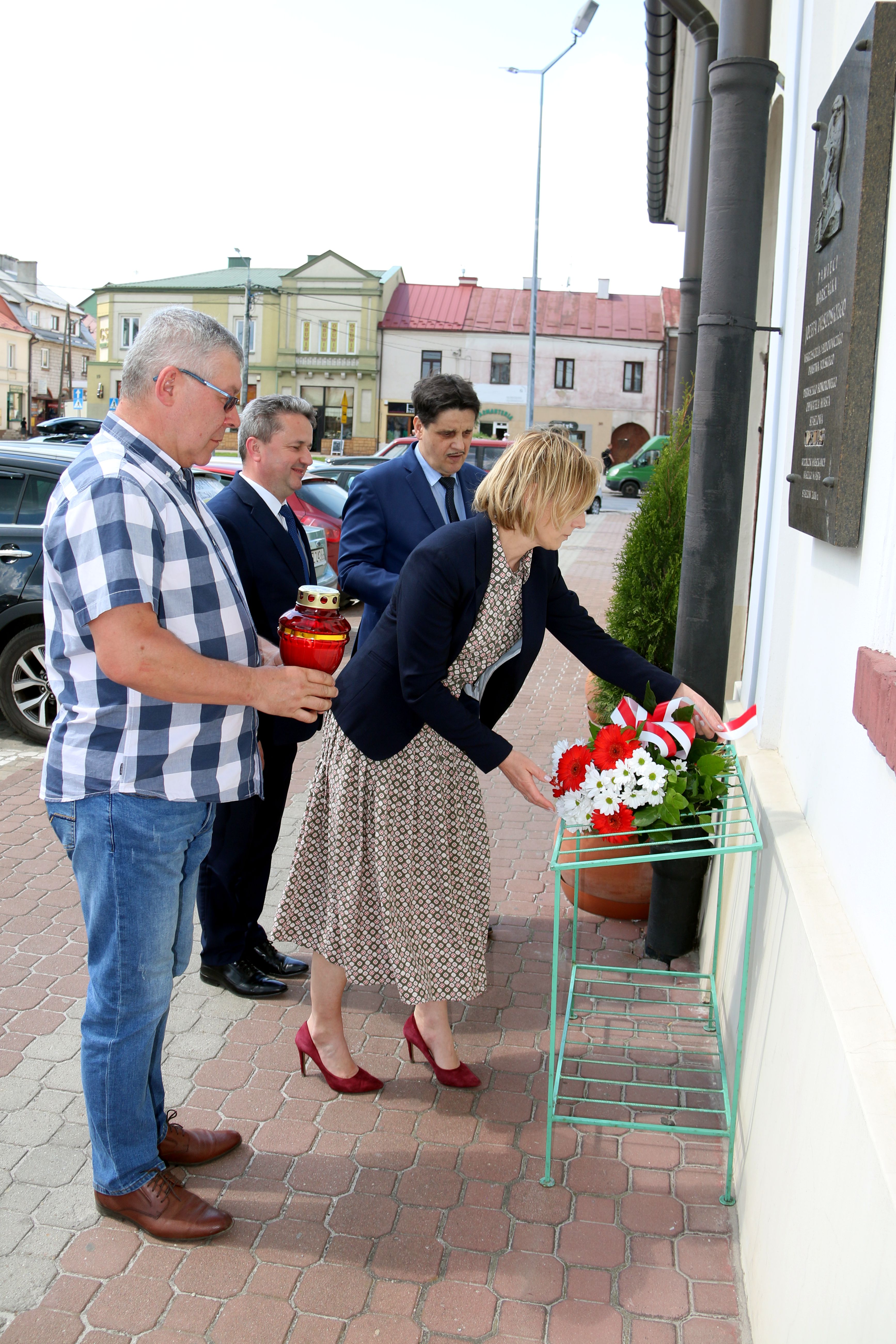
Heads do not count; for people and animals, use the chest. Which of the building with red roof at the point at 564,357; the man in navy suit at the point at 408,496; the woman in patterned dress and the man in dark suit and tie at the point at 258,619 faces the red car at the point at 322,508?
the building with red roof

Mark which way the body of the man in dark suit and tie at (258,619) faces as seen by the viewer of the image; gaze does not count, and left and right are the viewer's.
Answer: facing the viewer and to the right of the viewer

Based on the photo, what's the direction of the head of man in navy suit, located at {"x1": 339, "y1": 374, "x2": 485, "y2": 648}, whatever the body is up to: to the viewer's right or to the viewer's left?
to the viewer's right

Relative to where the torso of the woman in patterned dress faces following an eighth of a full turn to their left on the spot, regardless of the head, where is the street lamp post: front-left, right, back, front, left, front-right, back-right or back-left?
left

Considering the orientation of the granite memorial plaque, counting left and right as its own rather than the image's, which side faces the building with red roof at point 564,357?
right

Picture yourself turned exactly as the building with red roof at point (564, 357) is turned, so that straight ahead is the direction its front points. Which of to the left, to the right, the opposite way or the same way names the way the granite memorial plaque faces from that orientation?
to the right

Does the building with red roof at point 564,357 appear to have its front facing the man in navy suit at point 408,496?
yes

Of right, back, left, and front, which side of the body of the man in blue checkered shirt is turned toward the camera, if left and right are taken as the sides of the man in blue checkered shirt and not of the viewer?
right

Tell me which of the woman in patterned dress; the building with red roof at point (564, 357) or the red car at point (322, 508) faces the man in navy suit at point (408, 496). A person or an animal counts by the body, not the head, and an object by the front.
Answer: the building with red roof

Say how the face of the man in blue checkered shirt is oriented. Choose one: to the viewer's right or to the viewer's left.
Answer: to the viewer's right

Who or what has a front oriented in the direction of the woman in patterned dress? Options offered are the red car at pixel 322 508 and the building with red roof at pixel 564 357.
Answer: the building with red roof

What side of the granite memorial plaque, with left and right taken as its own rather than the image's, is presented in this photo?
left

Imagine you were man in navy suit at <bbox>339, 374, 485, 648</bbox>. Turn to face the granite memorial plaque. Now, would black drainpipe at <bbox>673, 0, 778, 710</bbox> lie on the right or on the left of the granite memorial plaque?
left

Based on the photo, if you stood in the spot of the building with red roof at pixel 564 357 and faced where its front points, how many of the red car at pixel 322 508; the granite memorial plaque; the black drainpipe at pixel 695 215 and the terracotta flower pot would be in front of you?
4
